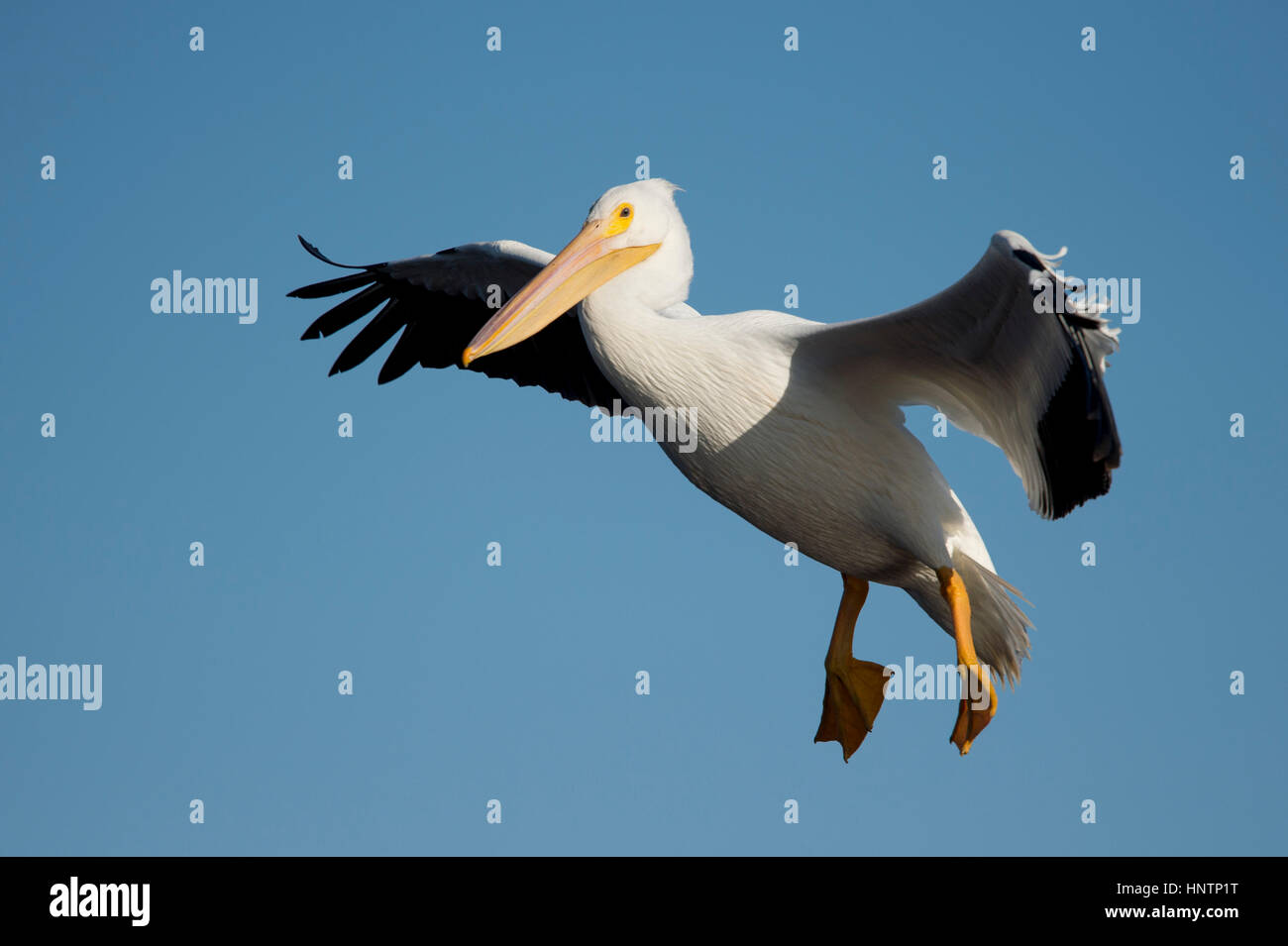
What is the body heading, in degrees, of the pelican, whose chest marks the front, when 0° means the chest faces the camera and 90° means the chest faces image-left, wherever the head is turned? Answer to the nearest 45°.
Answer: approximately 45°
